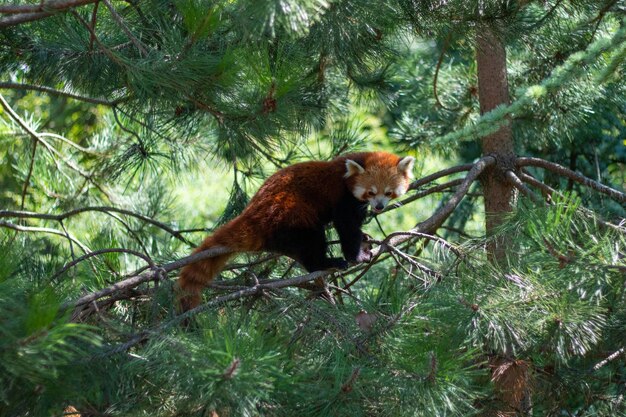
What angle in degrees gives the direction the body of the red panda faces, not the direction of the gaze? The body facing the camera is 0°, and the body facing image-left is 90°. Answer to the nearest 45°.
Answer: approximately 270°
